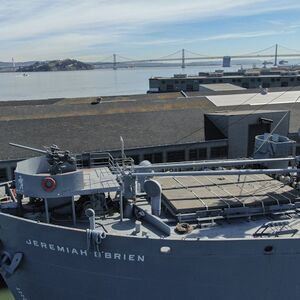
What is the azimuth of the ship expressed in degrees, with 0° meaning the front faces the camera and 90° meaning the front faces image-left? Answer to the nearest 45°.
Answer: approximately 90°

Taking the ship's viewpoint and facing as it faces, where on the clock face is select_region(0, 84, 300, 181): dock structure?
The dock structure is roughly at 3 o'clock from the ship.
